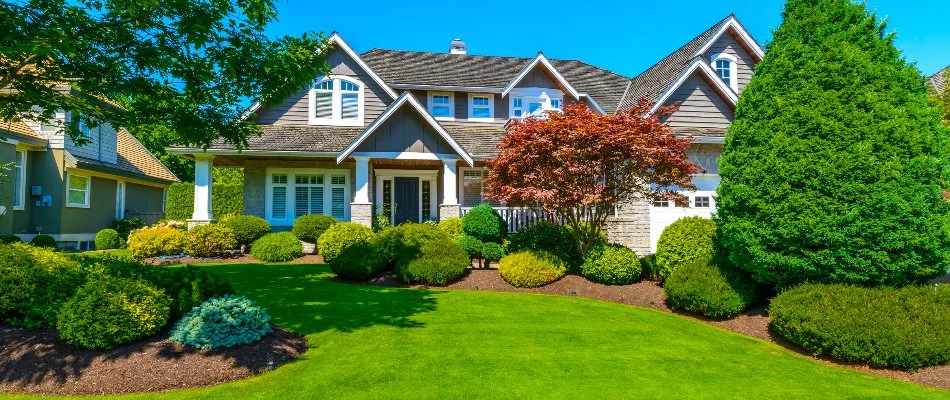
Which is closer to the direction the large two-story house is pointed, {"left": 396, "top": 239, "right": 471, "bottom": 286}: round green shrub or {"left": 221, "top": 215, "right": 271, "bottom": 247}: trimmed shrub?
the round green shrub

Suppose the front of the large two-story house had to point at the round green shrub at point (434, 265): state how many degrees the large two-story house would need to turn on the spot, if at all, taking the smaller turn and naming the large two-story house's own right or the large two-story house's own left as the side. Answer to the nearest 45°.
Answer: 0° — it already faces it

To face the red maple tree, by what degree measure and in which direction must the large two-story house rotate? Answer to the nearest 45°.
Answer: approximately 45° to its left

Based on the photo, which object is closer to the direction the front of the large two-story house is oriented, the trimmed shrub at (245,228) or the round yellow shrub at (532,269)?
the round yellow shrub

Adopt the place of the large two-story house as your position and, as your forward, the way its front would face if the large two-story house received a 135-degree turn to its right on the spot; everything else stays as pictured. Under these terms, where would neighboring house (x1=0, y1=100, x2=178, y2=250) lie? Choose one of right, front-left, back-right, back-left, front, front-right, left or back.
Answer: front-left

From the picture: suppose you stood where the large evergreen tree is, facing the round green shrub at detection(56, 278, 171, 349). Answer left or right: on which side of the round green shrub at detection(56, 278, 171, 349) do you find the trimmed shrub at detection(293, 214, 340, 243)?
right

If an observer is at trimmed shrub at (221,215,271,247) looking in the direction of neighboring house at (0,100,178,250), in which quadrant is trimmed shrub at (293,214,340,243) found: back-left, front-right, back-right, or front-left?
back-right

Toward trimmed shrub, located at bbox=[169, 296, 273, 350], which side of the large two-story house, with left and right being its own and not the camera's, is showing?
front

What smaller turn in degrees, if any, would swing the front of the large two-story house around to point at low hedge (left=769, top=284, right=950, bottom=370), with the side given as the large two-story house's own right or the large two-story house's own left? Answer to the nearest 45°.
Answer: approximately 45° to the large two-story house's own left

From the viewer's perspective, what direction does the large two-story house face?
toward the camera

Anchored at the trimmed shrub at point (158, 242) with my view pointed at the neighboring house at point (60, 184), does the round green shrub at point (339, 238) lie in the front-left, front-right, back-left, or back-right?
back-right

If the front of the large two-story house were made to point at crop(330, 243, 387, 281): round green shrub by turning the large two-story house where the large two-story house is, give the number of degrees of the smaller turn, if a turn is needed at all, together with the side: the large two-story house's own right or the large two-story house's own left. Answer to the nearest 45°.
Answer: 0° — it already faces it

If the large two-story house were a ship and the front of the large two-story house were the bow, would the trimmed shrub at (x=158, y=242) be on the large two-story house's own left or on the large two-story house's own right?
on the large two-story house's own right
